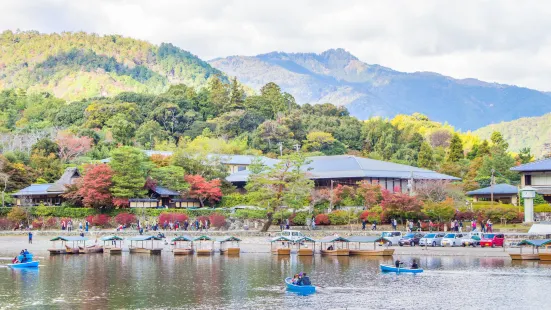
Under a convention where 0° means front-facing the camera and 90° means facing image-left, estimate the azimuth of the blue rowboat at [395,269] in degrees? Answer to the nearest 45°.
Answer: approximately 90°

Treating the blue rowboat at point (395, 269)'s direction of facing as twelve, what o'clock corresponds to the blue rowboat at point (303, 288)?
the blue rowboat at point (303, 288) is roughly at 10 o'clock from the blue rowboat at point (395, 269).
